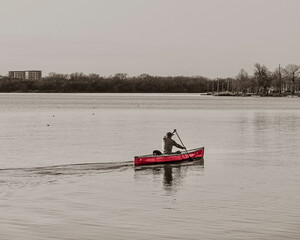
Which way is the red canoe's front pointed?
to the viewer's right
